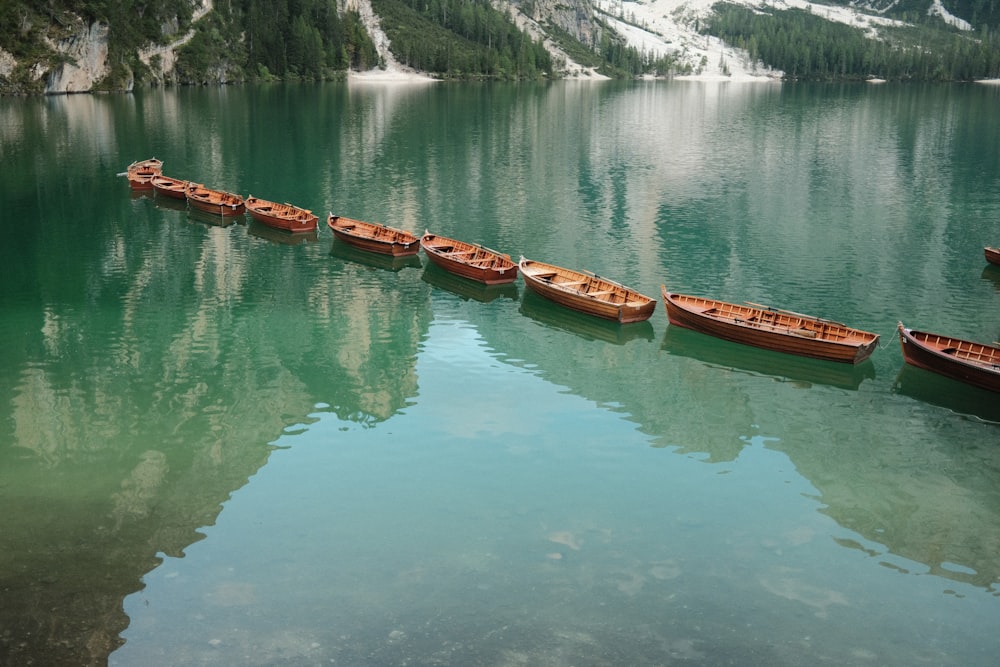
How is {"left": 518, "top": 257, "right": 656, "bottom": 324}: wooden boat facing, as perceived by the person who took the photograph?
facing away from the viewer and to the left of the viewer

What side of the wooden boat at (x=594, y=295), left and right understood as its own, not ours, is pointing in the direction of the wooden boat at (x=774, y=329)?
back
